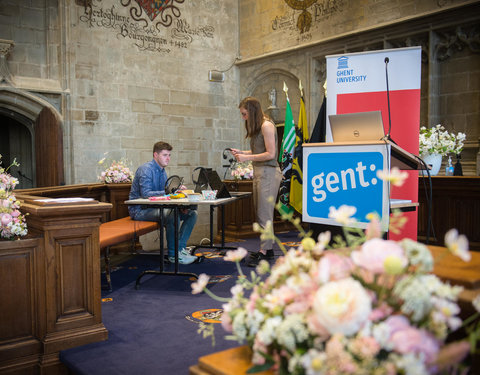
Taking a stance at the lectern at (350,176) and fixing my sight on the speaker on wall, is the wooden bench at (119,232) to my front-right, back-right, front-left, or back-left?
front-left

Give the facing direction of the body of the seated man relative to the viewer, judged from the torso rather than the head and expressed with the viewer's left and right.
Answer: facing to the right of the viewer

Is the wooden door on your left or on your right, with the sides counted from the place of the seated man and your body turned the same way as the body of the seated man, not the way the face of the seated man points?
on your left

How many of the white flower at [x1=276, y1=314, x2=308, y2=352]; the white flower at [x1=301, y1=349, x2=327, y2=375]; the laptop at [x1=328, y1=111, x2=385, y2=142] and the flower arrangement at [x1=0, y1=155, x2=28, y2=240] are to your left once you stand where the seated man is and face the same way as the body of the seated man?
0

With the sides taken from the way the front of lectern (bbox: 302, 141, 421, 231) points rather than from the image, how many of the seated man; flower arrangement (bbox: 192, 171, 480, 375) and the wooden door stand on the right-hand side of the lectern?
2

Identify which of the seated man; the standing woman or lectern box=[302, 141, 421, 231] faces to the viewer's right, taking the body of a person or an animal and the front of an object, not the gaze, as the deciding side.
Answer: the seated man

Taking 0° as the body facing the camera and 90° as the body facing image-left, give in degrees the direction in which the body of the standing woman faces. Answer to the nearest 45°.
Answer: approximately 90°

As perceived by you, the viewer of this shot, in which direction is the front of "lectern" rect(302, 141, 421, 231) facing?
facing the viewer and to the left of the viewer

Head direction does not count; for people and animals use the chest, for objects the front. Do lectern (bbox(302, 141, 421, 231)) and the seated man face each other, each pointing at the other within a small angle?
no

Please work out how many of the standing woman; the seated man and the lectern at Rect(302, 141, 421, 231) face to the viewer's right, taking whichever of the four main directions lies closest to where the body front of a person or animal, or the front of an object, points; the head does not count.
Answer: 1

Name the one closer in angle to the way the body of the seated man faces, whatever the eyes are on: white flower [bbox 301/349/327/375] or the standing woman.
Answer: the standing woman

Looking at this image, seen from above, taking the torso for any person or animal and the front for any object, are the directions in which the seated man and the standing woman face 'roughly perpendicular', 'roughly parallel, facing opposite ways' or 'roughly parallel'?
roughly parallel, facing opposite ways

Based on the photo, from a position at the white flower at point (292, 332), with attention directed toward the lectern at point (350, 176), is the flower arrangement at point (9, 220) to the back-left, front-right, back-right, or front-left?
front-left

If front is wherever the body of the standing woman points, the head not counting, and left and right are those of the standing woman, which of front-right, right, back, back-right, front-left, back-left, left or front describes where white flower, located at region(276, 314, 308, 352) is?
left

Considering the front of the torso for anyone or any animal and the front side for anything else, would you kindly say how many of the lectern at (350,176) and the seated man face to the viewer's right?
1

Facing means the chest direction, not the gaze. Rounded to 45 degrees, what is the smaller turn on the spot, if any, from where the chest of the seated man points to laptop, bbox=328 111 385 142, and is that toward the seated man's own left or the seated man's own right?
approximately 45° to the seated man's own right

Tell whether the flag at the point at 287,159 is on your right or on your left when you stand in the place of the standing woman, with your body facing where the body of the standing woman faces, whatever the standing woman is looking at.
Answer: on your right

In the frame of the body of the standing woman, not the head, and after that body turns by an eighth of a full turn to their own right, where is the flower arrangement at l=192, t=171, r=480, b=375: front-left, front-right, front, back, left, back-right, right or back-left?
back-left

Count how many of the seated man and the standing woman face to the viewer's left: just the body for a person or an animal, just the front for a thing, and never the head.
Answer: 1
